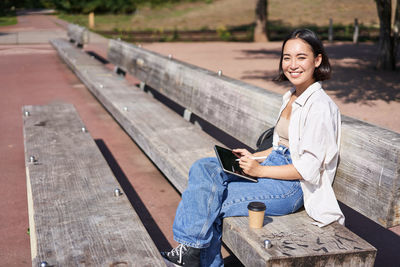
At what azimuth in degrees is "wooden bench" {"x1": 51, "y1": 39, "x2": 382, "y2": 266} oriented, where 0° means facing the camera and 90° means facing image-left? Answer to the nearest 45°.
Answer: approximately 45°

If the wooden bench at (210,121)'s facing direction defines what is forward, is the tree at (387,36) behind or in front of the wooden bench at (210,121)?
behind
